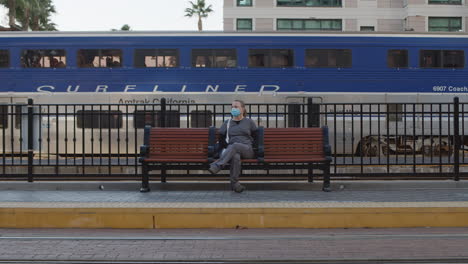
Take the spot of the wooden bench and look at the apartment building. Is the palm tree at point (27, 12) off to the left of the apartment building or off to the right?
left

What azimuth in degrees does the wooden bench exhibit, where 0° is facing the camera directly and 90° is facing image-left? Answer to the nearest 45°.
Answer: approximately 0°

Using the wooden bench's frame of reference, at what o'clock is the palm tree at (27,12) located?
The palm tree is roughly at 5 o'clock from the wooden bench.

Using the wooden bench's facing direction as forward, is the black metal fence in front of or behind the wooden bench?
behind

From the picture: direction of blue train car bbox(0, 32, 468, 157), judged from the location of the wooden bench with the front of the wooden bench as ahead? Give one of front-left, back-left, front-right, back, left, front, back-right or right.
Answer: back

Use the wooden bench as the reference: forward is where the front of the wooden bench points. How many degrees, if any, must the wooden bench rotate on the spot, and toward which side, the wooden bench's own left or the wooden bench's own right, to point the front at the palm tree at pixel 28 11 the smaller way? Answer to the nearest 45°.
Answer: approximately 135° to the wooden bench's own right

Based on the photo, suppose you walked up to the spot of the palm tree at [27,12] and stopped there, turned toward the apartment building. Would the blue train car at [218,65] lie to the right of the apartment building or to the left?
right

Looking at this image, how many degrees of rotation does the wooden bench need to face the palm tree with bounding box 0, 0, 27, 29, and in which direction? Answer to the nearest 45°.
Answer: approximately 135° to its right
